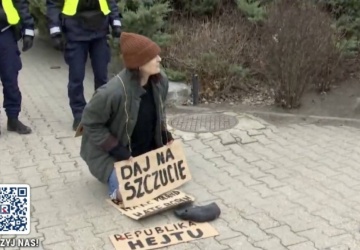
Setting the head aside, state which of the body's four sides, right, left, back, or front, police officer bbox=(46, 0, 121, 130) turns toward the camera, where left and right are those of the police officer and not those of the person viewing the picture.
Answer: front

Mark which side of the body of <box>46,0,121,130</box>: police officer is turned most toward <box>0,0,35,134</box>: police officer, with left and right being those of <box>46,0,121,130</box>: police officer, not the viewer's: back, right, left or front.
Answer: right

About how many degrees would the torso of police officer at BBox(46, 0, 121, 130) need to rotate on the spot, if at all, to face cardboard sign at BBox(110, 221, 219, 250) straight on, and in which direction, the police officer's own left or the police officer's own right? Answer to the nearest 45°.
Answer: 0° — they already face it

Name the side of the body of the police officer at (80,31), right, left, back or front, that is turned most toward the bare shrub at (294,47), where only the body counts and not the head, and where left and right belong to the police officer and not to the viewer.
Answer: left

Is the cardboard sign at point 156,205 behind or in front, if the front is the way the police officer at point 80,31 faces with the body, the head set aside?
in front

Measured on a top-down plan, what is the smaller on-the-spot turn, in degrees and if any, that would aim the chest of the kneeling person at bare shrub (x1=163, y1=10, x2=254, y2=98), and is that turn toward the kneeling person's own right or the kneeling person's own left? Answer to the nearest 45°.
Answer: approximately 135° to the kneeling person's own left

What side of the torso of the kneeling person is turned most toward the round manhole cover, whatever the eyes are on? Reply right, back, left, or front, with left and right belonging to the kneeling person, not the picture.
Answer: left

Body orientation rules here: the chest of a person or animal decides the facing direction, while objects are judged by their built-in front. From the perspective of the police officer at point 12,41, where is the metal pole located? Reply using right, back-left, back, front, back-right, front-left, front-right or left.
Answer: front-left

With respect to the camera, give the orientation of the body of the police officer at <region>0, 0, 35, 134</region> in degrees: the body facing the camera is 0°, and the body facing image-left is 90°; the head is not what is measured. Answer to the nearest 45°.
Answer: approximately 315°

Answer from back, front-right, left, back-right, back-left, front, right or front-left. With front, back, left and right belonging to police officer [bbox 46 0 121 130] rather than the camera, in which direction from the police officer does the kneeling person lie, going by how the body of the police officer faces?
front

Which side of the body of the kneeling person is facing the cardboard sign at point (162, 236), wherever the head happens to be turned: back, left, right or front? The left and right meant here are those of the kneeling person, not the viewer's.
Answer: front
